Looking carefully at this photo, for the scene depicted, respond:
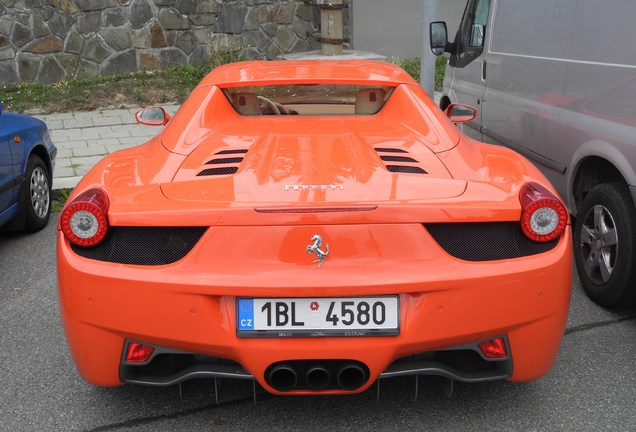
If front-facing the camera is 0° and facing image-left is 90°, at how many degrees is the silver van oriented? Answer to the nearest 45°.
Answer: approximately 135°

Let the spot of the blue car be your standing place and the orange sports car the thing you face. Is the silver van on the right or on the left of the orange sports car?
left

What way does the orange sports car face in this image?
away from the camera

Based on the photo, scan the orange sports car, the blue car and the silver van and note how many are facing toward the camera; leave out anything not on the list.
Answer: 0

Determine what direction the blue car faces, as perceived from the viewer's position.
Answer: facing away from the viewer and to the right of the viewer

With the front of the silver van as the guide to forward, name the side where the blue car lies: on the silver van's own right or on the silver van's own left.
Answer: on the silver van's own left

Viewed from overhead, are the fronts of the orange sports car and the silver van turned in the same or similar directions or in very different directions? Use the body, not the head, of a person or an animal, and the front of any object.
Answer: same or similar directions

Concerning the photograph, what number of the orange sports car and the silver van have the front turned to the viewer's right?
0

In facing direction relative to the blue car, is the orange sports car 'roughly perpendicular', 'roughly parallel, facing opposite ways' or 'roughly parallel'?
roughly parallel

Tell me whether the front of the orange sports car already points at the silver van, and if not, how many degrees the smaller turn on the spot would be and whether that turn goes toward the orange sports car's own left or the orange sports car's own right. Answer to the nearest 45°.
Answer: approximately 45° to the orange sports car's own right

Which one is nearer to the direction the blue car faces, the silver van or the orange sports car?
the silver van

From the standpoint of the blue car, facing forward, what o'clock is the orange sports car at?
The orange sports car is roughly at 4 o'clock from the blue car.

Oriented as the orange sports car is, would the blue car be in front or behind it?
in front

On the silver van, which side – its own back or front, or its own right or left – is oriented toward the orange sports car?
left

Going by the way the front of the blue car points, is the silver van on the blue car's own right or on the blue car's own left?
on the blue car's own right
